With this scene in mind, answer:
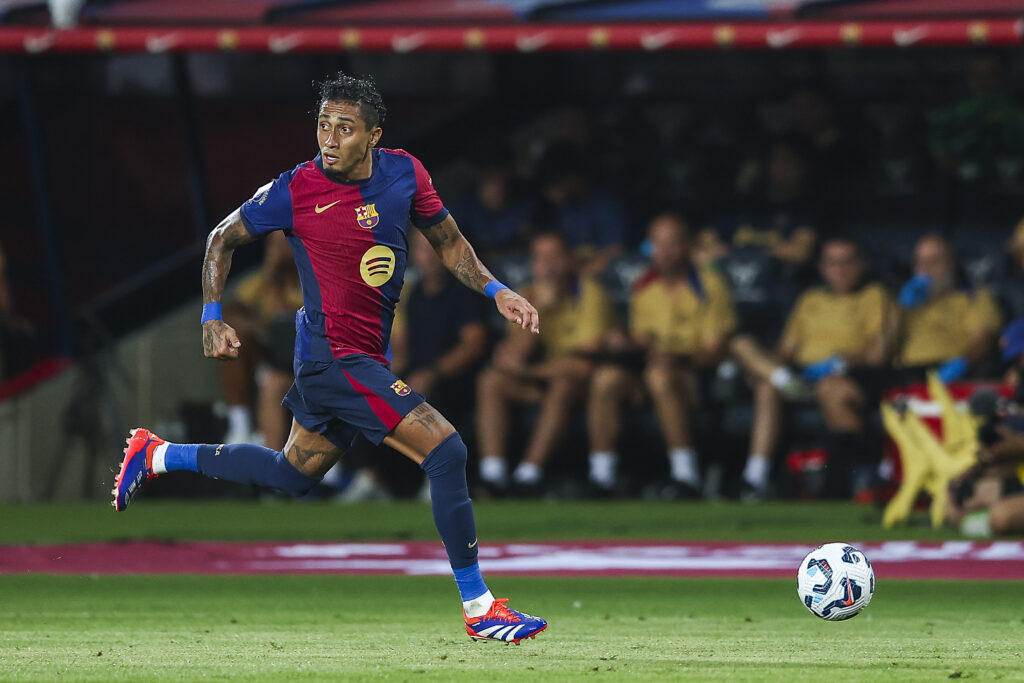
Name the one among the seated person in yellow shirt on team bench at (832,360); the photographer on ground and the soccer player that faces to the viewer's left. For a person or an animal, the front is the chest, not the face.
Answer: the photographer on ground

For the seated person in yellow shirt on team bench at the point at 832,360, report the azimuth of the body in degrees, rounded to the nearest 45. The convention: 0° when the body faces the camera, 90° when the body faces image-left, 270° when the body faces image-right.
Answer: approximately 0°

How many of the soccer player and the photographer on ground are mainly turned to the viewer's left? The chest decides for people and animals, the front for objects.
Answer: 1

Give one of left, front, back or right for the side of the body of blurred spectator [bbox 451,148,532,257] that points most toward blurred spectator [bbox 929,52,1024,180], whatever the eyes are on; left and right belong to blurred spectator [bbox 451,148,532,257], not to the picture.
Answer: left

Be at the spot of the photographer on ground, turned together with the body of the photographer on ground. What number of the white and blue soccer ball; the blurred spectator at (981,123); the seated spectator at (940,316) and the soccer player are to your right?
2

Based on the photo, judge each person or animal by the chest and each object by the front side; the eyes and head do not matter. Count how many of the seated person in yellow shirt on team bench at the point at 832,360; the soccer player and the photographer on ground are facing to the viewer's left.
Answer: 1

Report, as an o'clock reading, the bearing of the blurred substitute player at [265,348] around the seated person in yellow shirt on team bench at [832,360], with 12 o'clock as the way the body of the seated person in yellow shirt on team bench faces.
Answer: The blurred substitute player is roughly at 3 o'clock from the seated person in yellow shirt on team bench.

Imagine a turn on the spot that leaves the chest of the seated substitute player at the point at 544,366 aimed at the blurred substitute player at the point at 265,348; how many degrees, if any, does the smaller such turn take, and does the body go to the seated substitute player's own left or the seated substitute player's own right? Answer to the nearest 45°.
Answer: approximately 45° to the seated substitute player's own right

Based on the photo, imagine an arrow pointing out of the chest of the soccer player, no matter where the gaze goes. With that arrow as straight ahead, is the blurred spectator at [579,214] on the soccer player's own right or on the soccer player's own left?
on the soccer player's own left

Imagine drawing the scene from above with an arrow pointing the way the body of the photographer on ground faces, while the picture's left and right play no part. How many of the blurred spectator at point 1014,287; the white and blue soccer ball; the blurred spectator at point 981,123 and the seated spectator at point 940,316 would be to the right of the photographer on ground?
3

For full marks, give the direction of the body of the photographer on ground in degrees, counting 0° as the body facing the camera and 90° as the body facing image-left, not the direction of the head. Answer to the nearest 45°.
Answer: approximately 90°
